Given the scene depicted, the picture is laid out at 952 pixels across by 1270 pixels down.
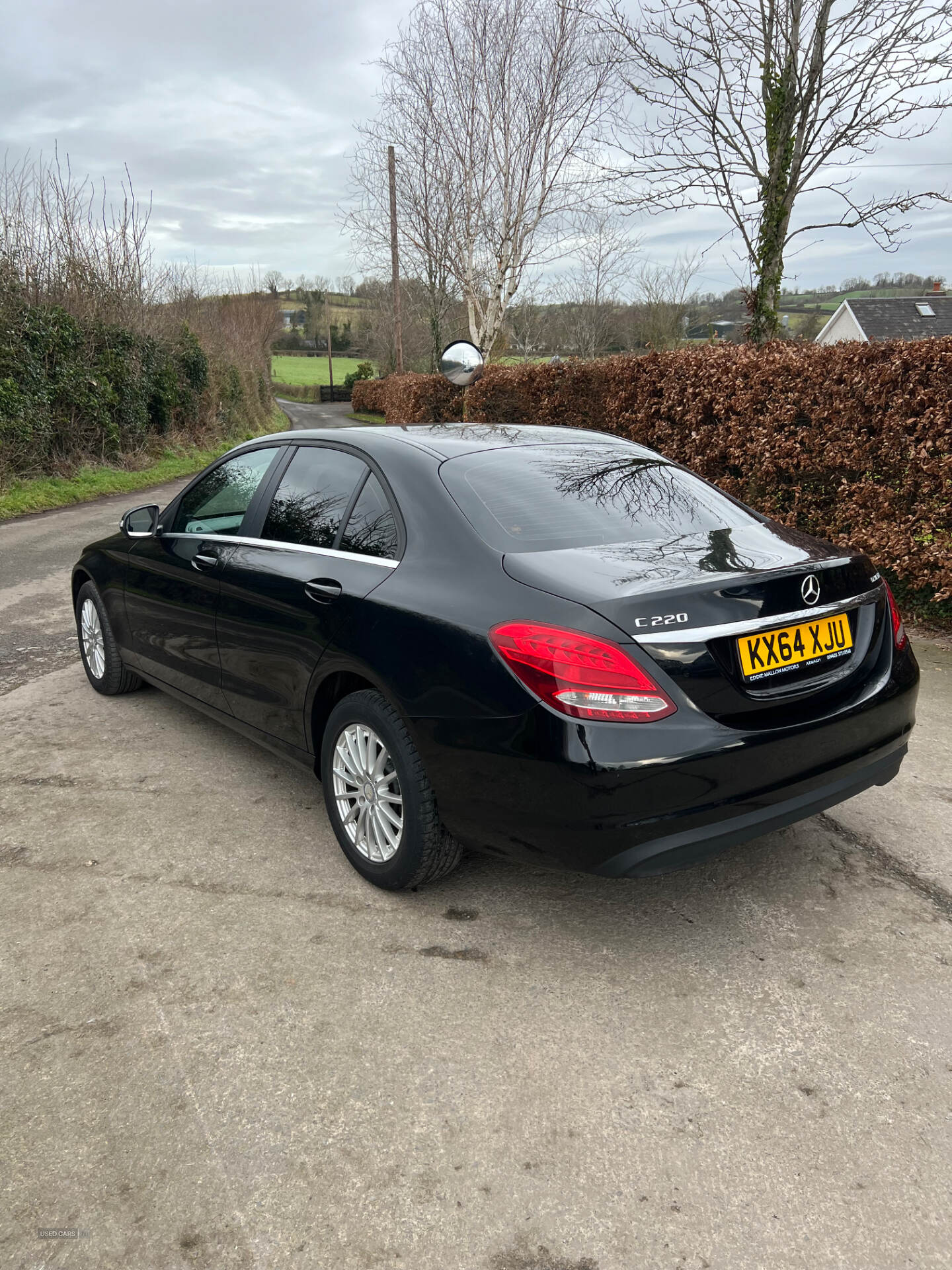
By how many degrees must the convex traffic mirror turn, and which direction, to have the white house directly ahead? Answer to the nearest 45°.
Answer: approximately 135° to its left

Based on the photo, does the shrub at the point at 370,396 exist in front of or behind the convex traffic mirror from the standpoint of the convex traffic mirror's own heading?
behind

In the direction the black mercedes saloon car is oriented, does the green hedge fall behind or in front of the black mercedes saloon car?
in front

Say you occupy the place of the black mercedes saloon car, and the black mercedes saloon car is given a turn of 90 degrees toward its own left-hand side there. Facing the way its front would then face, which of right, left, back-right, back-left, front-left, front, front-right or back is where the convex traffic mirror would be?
back-right

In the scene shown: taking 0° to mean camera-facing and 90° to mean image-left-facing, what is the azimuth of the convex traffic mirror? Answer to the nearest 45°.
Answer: approximately 0°

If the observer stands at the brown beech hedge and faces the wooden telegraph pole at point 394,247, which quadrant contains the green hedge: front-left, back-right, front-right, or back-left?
front-left

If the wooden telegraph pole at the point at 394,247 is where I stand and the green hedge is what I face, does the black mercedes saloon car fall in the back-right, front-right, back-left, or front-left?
front-left

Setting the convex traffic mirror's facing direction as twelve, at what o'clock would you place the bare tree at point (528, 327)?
The bare tree is roughly at 6 o'clock from the convex traffic mirror.

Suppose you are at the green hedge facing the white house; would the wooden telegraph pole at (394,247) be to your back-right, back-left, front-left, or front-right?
front-left
